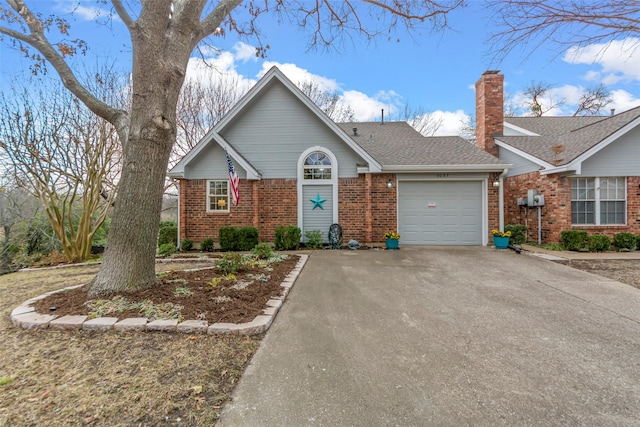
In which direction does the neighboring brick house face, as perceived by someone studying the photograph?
facing the viewer

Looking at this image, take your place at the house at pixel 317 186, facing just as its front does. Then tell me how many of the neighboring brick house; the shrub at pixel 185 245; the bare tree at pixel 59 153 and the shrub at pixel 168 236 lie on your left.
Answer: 1

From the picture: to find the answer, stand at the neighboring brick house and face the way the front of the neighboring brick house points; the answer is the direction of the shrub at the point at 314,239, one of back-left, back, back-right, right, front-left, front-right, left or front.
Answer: front-right

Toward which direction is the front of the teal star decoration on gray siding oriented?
toward the camera

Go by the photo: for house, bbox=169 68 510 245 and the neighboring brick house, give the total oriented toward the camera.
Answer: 2

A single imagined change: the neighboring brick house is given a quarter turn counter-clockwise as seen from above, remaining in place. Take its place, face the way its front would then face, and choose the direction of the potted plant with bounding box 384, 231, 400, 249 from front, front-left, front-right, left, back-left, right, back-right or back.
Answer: back-right

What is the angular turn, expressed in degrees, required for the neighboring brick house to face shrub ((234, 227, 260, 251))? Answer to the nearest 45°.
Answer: approximately 45° to its right

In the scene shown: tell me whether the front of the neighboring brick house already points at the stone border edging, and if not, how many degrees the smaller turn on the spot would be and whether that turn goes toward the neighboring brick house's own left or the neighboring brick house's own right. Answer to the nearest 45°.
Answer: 0° — it already faces it

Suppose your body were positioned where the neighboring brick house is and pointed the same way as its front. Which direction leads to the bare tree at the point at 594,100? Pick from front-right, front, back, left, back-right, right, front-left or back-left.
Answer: back

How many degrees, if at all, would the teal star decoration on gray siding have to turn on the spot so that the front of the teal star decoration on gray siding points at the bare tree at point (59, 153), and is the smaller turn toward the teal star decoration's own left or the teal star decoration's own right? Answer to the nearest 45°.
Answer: approximately 90° to the teal star decoration's own right

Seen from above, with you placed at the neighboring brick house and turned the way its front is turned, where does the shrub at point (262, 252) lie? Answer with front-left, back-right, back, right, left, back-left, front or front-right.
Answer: front-right

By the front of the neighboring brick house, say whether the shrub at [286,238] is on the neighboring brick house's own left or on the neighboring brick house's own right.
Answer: on the neighboring brick house's own right

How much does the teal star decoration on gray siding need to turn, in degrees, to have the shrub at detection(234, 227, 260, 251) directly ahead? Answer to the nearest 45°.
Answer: approximately 90° to its right

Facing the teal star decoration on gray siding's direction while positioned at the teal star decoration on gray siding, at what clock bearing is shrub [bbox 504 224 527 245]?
The shrub is roughly at 9 o'clock from the teal star decoration on gray siding.

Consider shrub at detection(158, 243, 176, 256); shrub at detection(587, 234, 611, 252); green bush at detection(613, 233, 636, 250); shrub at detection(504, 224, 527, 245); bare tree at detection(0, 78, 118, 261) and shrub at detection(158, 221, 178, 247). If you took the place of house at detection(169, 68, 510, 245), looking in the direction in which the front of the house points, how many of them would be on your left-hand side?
3

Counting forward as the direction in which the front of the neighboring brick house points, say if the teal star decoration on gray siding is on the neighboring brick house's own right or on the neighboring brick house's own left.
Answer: on the neighboring brick house's own right

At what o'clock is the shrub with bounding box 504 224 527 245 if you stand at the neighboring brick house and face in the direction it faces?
The shrub is roughly at 2 o'clock from the neighboring brick house.

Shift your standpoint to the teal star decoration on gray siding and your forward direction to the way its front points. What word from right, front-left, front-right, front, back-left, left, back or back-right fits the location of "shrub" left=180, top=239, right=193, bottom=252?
right
